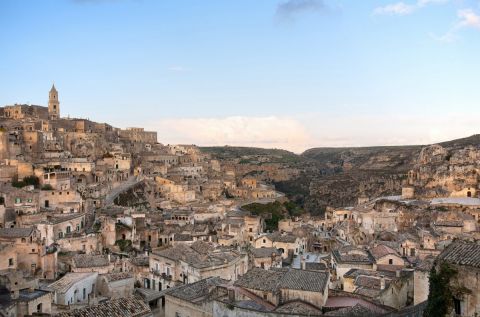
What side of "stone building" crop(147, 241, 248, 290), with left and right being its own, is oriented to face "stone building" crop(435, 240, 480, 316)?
left

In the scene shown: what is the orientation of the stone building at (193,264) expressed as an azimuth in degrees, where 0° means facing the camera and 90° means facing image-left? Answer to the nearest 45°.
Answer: approximately 45°

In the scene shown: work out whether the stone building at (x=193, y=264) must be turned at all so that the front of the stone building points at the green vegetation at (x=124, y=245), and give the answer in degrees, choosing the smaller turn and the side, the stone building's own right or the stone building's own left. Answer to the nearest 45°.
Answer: approximately 90° to the stone building's own right

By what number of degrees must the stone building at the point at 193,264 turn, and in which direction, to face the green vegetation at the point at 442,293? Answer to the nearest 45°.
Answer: approximately 45° to its left

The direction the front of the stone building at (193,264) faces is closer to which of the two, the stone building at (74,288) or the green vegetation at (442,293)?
the stone building
